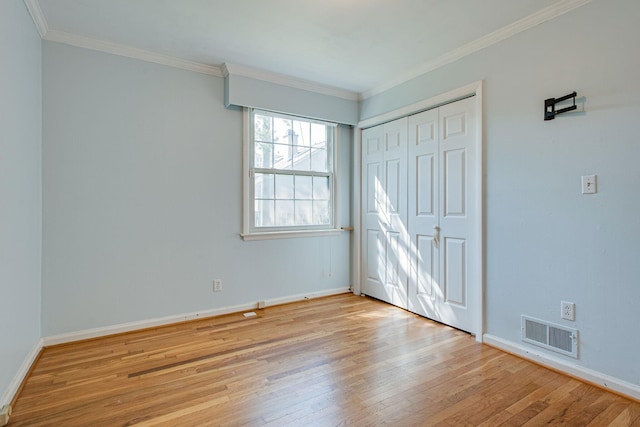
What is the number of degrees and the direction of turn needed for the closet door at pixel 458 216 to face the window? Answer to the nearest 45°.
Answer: approximately 45° to its right

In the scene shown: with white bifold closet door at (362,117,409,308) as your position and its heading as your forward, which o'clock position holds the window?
The window is roughly at 1 o'clock from the white bifold closet door.

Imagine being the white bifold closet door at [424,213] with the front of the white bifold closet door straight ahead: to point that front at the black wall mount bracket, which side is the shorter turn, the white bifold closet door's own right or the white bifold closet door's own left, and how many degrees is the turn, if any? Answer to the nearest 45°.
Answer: approximately 90° to the white bifold closet door's own left

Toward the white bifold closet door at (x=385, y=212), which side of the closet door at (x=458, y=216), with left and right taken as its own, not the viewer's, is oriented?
right

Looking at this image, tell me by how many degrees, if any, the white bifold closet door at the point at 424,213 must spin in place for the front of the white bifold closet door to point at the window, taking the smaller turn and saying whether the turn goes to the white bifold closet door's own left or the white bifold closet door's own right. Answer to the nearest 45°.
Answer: approximately 45° to the white bifold closet door's own right

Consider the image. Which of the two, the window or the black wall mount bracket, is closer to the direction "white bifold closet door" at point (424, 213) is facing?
the window

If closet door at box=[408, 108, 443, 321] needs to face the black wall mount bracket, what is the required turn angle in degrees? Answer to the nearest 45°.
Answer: approximately 90° to its left

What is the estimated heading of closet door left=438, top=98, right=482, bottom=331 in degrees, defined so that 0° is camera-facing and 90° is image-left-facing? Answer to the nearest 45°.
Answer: approximately 45°
